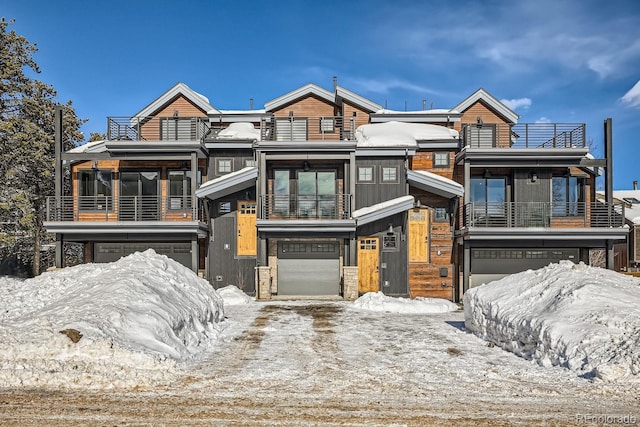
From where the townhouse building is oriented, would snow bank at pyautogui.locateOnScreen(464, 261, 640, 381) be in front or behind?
in front

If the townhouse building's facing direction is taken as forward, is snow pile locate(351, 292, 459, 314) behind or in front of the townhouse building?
in front

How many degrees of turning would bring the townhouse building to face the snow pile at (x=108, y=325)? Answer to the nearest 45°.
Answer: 0° — it already faces it

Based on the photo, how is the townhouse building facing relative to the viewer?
toward the camera

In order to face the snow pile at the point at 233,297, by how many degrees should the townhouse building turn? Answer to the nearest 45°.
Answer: approximately 45° to its right

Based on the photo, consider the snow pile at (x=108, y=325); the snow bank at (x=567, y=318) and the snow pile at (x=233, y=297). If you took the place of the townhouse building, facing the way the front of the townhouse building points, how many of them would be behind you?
0
